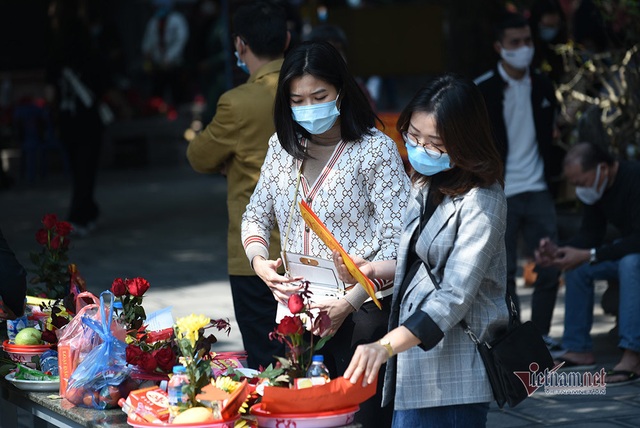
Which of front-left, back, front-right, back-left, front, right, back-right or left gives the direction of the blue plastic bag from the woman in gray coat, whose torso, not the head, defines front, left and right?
front-right

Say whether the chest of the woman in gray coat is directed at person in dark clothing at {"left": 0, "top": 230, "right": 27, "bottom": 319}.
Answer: no

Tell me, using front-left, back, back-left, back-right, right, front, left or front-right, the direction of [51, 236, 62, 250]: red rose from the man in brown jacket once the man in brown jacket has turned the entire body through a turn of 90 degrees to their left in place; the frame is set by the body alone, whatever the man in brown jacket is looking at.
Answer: front-right

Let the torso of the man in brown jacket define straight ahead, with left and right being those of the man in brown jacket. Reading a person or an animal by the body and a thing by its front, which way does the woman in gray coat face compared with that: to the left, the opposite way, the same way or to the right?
to the left

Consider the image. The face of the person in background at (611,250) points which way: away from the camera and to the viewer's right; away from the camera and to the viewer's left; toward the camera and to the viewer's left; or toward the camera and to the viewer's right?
toward the camera and to the viewer's left

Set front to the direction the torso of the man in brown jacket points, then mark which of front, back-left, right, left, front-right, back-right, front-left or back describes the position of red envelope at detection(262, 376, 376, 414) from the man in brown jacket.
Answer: back-left

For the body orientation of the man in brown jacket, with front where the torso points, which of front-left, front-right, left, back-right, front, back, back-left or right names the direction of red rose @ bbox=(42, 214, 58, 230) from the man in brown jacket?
front-left

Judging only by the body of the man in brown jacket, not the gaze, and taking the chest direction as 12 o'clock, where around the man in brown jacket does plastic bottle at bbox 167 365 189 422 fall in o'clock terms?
The plastic bottle is roughly at 8 o'clock from the man in brown jacket.

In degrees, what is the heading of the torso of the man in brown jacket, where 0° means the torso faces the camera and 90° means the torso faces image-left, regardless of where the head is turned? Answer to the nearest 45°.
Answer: approximately 135°
